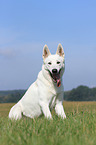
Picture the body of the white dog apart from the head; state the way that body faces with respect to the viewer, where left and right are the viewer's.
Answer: facing the viewer and to the right of the viewer
